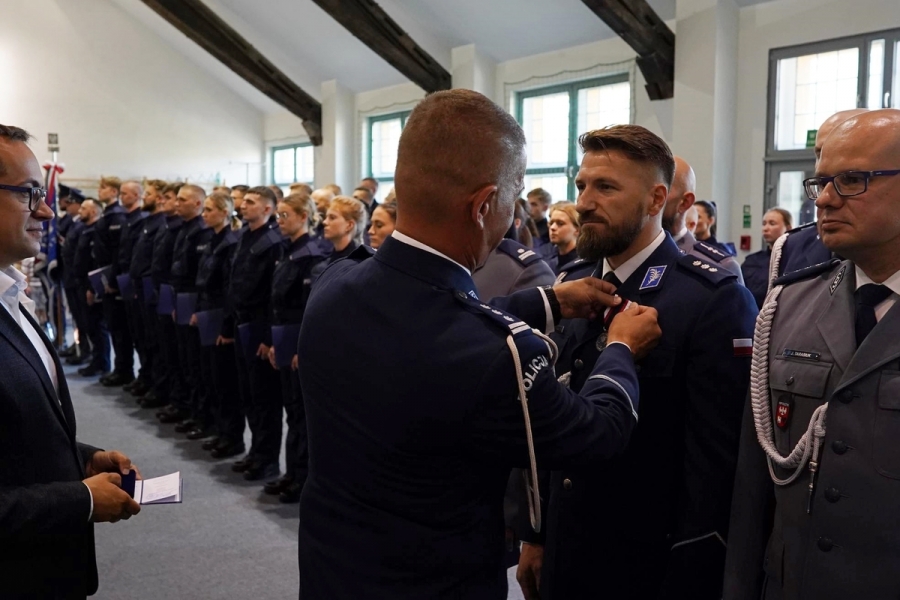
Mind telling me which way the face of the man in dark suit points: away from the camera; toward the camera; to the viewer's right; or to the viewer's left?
to the viewer's right

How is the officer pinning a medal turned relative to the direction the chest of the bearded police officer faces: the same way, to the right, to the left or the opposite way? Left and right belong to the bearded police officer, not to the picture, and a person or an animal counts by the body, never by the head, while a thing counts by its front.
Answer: the opposite way

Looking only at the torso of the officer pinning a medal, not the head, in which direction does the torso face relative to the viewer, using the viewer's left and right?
facing away from the viewer and to the right of the viewer

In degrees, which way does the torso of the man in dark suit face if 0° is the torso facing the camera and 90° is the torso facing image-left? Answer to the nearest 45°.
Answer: approximately 270°

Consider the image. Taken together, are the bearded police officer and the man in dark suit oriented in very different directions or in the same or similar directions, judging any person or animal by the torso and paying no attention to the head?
very different directions
